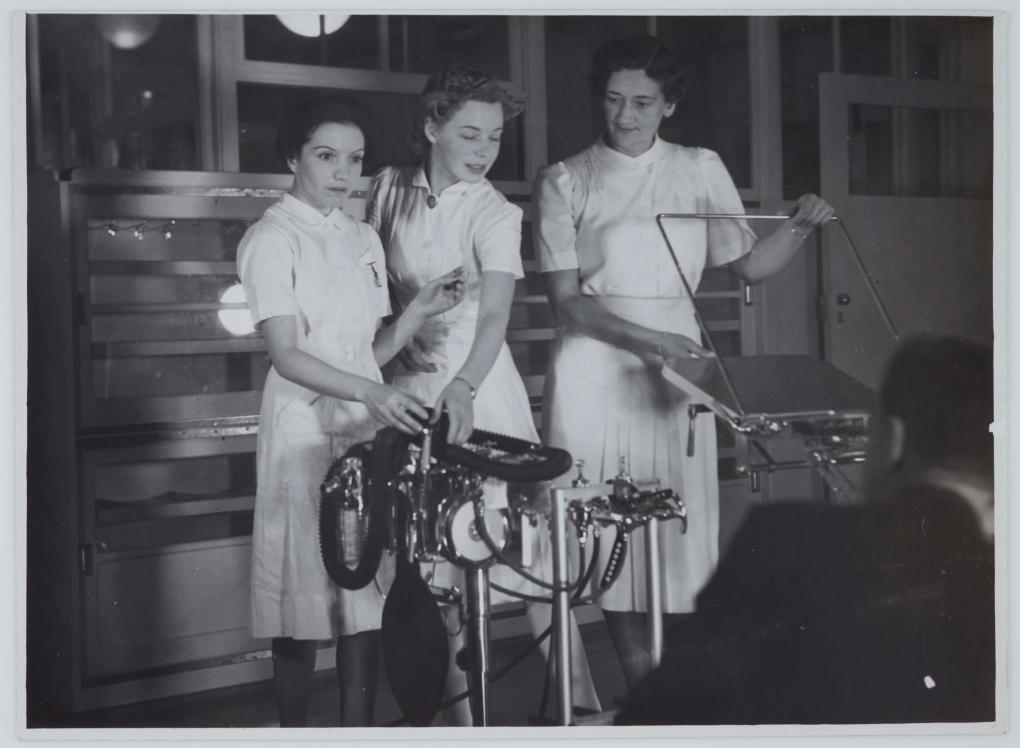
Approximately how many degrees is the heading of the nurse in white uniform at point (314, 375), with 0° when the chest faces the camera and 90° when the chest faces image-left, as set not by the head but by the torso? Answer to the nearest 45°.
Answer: approximately 315°

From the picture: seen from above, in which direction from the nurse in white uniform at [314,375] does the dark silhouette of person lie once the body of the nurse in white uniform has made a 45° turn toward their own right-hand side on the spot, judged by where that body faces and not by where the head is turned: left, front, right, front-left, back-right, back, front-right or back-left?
left

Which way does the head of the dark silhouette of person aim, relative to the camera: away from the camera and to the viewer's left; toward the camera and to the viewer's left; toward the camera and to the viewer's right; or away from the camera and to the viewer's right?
away from the camera and to the viewer's left
